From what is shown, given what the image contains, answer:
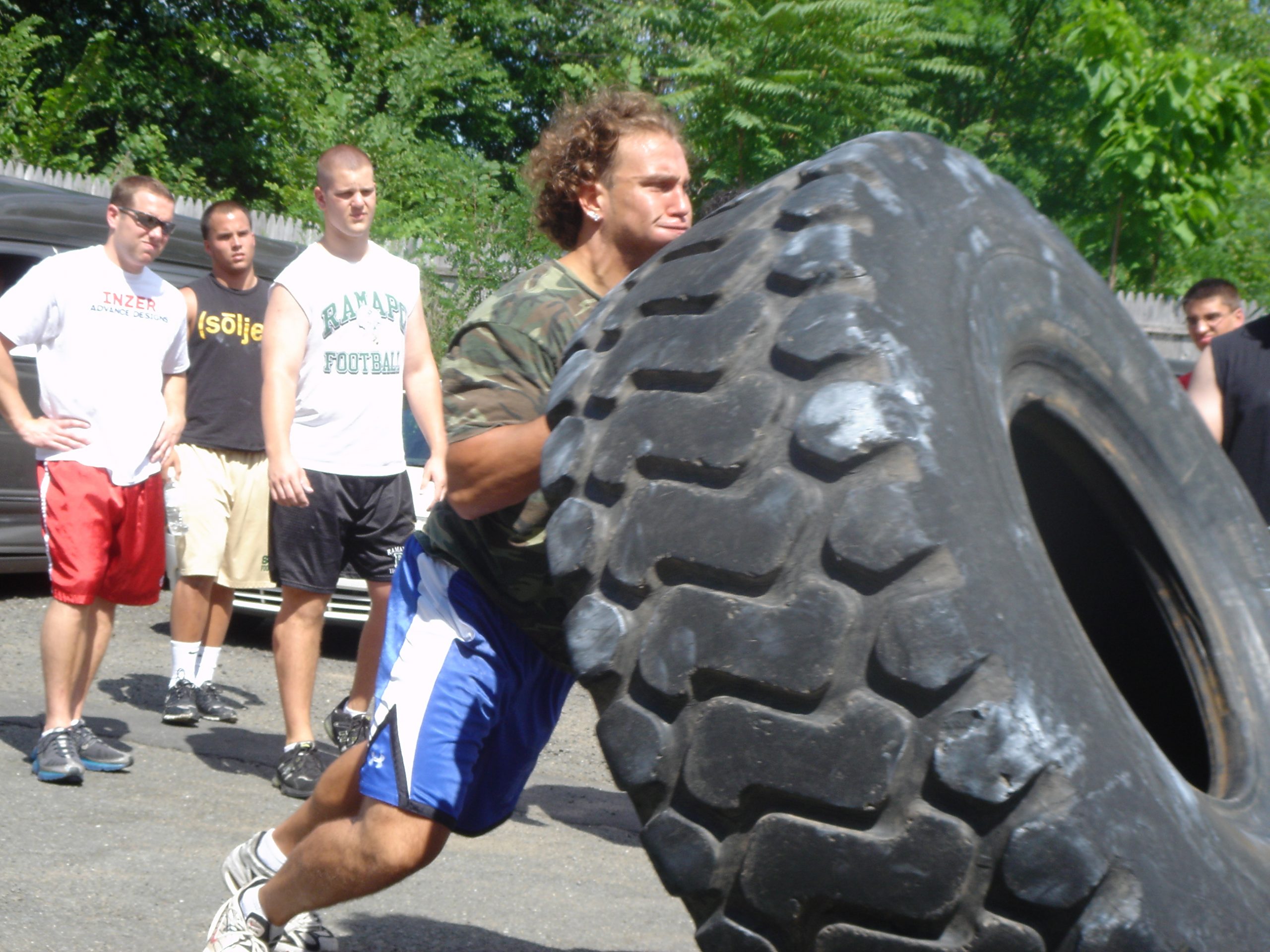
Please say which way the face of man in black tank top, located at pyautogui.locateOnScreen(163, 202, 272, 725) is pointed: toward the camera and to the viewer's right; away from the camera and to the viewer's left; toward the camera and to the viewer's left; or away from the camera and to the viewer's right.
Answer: toward the camera and to the viewer's right

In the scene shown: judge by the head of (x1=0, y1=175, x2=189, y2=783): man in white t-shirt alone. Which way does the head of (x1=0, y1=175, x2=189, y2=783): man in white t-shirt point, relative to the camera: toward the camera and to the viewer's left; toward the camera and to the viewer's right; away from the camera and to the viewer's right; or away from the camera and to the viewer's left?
toward the camera and to the viewer's right

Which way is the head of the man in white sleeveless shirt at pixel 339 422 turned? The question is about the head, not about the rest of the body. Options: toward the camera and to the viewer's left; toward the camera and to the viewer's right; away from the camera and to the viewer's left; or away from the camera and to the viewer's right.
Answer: toward the camera and to the viewer's right

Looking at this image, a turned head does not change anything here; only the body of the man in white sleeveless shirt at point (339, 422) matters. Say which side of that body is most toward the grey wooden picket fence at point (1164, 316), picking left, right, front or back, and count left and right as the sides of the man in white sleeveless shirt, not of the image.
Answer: left

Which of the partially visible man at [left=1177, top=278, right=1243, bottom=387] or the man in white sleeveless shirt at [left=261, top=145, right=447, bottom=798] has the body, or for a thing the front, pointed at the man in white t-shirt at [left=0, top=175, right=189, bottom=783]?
the partially visible man

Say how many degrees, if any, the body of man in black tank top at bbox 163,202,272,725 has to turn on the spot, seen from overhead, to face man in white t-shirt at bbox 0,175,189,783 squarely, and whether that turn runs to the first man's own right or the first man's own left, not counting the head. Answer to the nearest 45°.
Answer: approximately 90° to the first man's own right

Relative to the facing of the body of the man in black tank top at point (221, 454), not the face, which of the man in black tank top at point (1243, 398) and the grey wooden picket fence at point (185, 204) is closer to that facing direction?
the man in black tank top

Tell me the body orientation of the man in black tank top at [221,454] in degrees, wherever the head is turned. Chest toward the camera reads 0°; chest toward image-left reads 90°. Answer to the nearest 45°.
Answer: approximately 315°

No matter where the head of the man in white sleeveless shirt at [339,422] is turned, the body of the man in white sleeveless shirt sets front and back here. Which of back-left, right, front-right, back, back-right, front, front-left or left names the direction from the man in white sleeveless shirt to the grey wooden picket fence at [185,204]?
back-left
